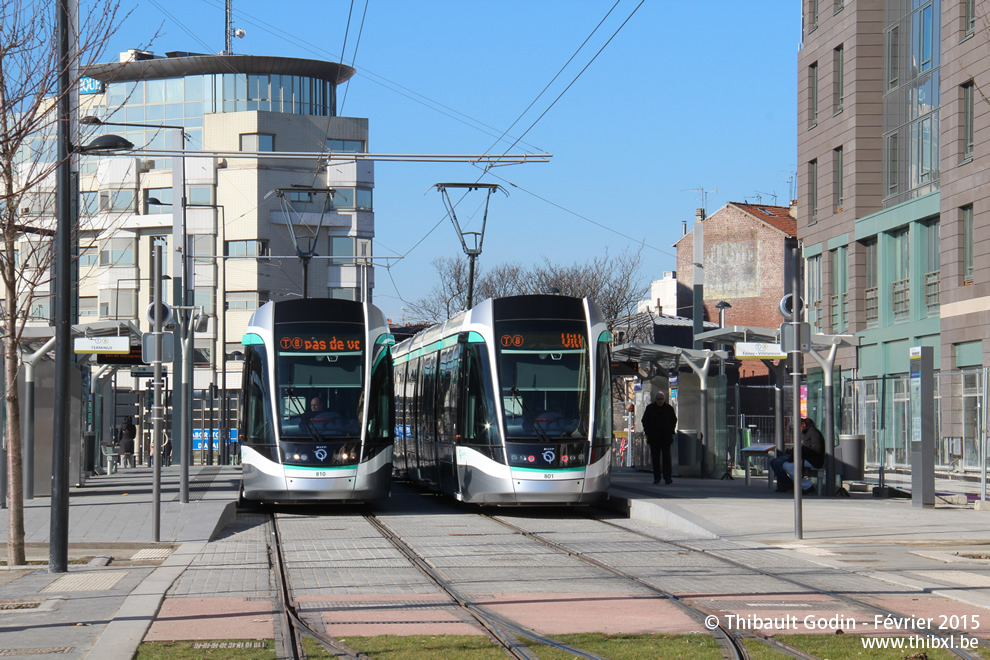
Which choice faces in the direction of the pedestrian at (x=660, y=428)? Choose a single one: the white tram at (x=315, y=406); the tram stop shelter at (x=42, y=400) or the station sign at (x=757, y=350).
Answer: the tram stop shelter

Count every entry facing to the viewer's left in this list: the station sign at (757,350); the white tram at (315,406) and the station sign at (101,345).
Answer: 0

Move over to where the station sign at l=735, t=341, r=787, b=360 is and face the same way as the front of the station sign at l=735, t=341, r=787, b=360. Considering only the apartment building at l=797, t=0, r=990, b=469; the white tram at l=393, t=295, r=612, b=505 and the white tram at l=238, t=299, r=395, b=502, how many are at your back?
1

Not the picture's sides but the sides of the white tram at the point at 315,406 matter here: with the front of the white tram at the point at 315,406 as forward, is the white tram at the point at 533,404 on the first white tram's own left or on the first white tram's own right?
on the first white tram's own left

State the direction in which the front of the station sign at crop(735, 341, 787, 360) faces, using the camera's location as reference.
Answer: facing the viewer

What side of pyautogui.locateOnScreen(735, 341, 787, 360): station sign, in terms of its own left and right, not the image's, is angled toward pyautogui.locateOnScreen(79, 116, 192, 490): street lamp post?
right

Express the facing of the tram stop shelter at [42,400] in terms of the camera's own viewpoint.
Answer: facing to the right of the viewer

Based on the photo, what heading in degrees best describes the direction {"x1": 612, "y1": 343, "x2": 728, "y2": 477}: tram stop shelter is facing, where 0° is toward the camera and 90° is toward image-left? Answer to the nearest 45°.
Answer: approximately 90°

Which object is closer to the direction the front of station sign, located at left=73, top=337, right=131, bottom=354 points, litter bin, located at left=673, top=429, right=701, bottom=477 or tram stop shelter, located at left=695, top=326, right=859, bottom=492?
the tram stop shelter

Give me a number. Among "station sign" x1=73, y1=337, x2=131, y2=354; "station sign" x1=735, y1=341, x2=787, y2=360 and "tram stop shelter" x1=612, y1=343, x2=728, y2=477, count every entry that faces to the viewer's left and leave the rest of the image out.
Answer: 1

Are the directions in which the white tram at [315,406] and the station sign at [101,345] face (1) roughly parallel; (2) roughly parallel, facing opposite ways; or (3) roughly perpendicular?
roughly parallel

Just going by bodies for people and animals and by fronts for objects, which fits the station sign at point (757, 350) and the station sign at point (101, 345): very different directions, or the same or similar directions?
same or similar directions
